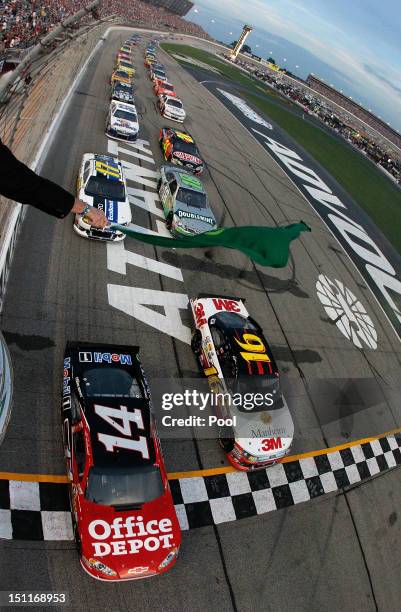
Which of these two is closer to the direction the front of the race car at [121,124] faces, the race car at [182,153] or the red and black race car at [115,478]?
the red and black race car

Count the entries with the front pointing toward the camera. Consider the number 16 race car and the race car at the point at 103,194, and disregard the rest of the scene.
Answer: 2

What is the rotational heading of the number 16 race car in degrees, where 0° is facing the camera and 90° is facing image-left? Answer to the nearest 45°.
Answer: approximately 0°

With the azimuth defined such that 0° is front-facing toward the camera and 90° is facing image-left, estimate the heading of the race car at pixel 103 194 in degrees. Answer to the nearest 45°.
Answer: approximately 0°

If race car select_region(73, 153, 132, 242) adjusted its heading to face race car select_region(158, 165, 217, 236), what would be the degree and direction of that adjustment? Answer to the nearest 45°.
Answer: approximately 135° to its left

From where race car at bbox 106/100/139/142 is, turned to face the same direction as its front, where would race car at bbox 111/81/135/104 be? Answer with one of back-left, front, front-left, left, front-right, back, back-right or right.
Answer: back

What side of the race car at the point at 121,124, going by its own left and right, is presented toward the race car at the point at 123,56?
back

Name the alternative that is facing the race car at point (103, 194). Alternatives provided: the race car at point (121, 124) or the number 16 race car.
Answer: the race car at point (121, 124)
